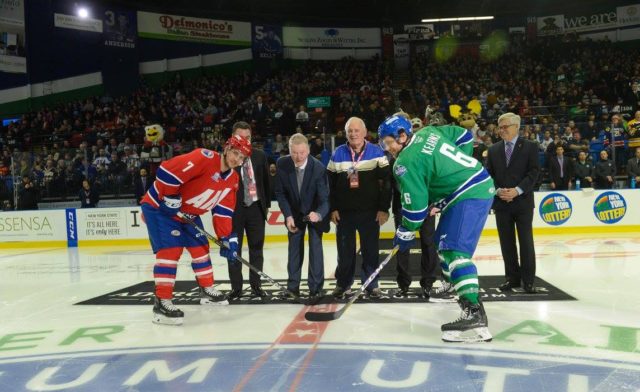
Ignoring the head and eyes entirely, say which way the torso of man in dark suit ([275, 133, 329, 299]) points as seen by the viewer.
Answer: toward the camera

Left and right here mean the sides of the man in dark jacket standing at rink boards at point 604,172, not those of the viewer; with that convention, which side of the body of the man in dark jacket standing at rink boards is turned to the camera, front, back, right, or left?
front

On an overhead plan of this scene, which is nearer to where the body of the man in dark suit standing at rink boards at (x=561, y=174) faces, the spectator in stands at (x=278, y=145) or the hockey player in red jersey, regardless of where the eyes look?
the hockey player in red jersey

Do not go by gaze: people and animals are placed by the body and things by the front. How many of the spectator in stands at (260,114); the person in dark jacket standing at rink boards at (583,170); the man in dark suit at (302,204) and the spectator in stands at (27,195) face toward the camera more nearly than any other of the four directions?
4

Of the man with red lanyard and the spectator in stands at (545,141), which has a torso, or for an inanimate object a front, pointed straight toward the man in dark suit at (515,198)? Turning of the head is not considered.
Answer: the spectator in stands

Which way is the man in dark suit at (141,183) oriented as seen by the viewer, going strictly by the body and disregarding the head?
toward the camera

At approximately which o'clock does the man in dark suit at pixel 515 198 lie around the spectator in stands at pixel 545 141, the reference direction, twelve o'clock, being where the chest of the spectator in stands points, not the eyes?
The man in dark suit is roughly at 12 o'clock from the spectator in stands.

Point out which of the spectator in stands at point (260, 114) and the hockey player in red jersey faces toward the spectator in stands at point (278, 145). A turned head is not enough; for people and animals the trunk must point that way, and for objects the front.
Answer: the spectator in stands at point (260, 114)

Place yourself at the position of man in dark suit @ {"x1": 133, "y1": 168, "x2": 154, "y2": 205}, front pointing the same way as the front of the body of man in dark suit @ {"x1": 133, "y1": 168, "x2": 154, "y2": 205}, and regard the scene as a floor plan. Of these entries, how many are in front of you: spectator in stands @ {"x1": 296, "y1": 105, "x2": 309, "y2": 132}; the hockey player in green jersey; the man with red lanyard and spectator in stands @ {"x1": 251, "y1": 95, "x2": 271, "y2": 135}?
2

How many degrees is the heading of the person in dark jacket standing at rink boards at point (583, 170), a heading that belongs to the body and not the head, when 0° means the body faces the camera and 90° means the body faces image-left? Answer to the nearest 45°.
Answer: approximately 0°

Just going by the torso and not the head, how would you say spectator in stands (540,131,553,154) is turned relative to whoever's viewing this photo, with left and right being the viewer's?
facing the viewer

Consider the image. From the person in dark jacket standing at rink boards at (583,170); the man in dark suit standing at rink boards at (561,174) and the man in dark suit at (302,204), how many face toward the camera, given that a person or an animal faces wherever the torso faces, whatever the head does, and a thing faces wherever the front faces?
3

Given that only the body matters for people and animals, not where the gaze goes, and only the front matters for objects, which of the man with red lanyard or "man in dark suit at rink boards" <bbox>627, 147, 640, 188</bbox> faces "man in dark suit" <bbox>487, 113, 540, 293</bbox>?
the man in dark suit at rink boards

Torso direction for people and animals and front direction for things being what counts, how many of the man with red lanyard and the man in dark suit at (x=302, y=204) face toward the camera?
2

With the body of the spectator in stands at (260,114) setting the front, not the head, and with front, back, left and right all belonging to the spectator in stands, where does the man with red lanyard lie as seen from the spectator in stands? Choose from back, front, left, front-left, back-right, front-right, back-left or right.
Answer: front

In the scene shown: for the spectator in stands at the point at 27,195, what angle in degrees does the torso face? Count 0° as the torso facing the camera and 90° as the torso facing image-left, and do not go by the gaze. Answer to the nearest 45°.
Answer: approximately 0°

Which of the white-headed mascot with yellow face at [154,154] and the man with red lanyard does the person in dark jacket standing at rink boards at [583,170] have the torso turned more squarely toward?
the man with red lanyard
